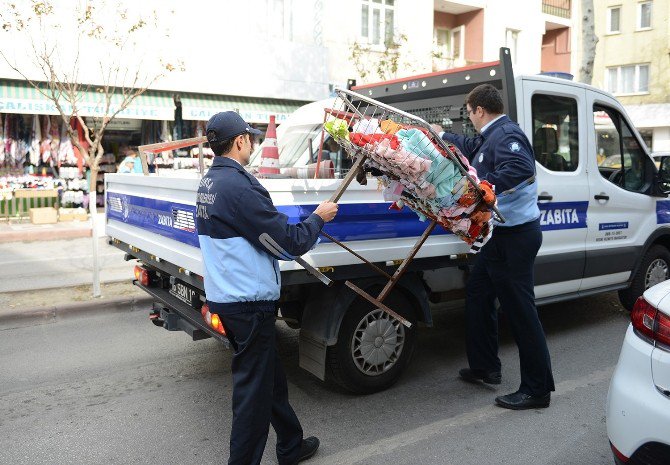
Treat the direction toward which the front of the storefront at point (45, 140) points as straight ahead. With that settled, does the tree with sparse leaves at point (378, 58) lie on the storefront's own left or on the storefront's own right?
on the storefront's own left

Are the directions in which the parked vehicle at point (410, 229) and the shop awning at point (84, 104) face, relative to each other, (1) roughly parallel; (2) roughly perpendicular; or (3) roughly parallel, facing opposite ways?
roughly perpendicular

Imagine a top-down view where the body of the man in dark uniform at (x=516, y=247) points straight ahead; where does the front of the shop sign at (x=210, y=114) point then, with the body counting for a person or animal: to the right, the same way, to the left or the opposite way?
to the left

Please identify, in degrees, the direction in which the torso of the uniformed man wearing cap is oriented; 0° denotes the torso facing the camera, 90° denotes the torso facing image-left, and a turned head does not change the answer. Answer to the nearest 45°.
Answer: approximately 225°

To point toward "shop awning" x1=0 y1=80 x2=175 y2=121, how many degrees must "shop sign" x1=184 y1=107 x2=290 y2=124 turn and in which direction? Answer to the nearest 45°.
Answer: approximately 45° to its right

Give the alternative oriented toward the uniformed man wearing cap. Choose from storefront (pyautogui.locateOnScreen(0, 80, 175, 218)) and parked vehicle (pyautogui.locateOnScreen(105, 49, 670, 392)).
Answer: the storefront

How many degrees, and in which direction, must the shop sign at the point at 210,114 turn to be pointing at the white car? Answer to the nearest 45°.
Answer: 0° — it already faces it

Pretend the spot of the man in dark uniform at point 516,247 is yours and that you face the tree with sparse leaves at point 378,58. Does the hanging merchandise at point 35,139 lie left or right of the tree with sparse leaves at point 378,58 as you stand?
left

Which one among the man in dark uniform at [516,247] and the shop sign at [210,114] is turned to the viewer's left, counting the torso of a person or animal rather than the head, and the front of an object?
the man in dark uniform

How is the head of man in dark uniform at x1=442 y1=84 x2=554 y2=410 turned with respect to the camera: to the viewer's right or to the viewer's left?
to the viewer's left

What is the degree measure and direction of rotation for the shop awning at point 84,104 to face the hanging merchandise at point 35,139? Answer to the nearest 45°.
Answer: approximately 135° to its right
